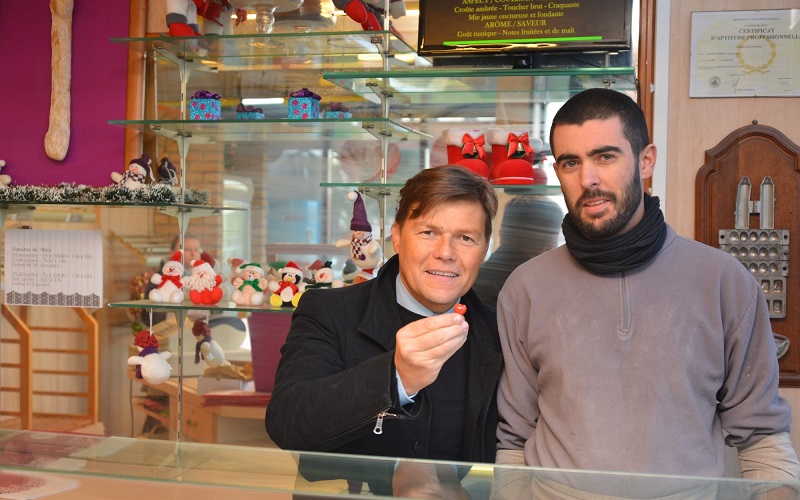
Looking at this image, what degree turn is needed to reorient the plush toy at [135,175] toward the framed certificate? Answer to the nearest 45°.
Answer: approximately 90° to its left

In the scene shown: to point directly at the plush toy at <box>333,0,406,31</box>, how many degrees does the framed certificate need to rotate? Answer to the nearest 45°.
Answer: approximately 90° to its right

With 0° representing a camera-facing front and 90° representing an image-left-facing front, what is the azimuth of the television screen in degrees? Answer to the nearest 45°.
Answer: approximately 0°

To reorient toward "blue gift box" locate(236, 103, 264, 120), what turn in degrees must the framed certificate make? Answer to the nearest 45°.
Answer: approximately 90° to its right

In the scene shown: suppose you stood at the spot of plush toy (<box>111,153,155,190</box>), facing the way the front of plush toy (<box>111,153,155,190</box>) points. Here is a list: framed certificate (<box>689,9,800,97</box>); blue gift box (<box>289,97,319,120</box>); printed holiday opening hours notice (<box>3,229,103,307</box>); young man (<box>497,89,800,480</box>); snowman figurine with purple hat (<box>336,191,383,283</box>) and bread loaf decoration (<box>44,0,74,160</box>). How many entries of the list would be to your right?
2

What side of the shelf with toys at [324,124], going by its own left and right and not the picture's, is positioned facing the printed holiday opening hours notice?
right

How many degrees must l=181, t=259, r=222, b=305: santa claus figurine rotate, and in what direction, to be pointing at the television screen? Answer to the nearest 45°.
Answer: approximately 45° to its left

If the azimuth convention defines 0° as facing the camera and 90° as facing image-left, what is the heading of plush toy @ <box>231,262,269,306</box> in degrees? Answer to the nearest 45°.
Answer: approximately 0°
